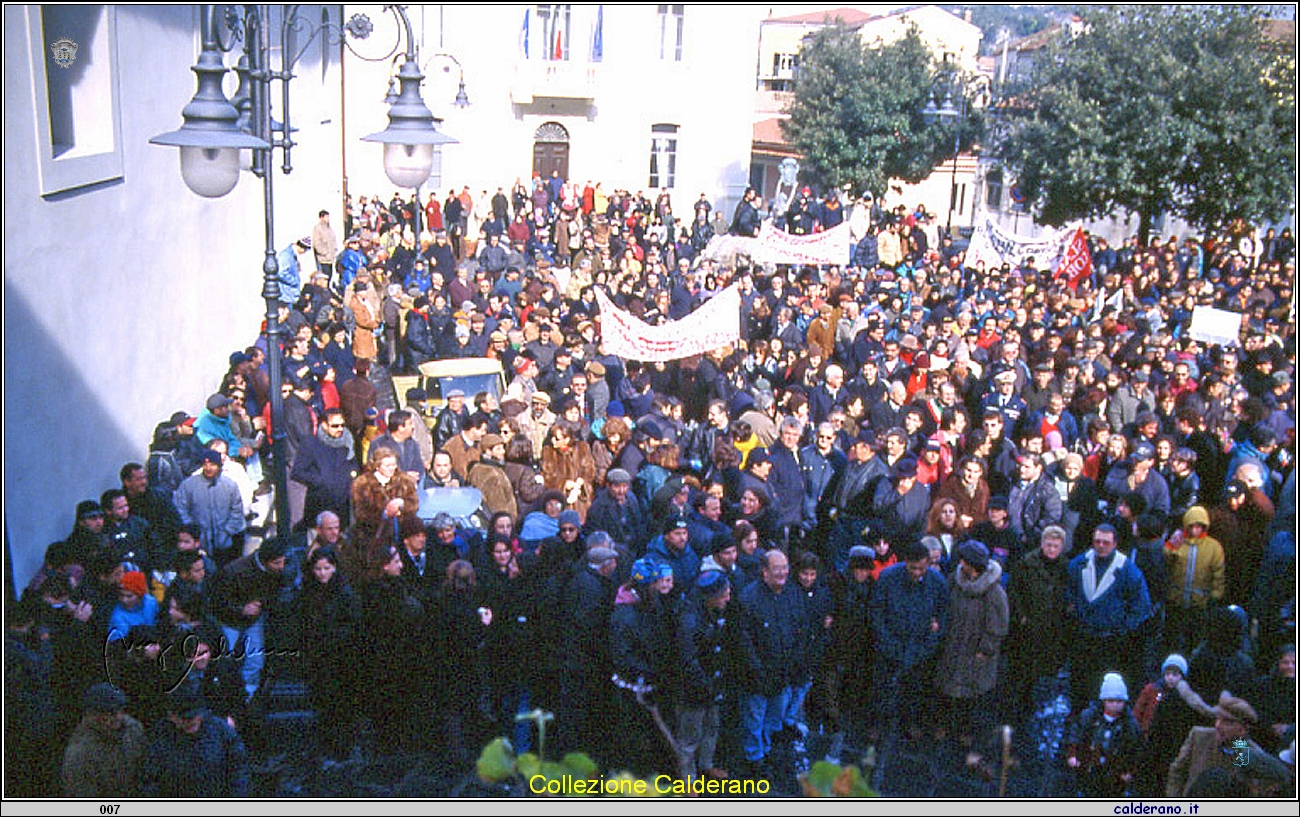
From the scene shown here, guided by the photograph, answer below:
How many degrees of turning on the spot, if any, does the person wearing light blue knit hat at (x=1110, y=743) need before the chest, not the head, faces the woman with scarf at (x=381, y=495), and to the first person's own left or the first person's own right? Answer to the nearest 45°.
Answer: approximately 90° to the first person's own right

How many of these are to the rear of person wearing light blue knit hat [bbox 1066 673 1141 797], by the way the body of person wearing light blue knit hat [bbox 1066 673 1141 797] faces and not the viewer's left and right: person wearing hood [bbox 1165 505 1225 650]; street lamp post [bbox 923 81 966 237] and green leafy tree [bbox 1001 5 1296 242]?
3

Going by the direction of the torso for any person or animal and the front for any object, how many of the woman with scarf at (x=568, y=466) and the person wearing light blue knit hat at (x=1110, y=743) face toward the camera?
2

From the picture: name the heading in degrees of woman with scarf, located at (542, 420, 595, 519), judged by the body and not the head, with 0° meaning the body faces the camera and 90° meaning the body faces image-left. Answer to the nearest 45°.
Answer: approximately 0°

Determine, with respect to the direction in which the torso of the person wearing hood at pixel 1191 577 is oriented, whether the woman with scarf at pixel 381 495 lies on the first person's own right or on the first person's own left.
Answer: on the first person's own right

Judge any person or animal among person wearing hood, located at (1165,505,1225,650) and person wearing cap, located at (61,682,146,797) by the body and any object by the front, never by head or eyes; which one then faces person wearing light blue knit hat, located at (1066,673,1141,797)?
person wearing hood, located at (1165,505,1225,650)

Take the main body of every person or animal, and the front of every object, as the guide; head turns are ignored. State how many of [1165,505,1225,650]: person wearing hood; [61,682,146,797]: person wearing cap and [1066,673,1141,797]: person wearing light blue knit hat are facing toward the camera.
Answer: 2

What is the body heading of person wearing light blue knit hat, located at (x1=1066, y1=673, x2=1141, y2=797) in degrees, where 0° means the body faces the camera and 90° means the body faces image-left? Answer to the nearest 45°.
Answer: approximately 0°

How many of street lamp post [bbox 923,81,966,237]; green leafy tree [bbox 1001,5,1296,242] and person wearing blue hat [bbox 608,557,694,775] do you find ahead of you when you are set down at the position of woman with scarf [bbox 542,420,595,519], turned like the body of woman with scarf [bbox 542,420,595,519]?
1

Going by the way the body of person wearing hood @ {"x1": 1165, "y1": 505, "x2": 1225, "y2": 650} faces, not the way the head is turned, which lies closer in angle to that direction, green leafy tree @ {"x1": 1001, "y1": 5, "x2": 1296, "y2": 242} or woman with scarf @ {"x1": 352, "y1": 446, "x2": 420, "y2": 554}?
the woman with scarf

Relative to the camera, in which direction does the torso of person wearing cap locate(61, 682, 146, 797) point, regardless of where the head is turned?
away from the camera

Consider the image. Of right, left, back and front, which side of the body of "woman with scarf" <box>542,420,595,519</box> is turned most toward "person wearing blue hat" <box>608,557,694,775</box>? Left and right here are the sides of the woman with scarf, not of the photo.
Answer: front

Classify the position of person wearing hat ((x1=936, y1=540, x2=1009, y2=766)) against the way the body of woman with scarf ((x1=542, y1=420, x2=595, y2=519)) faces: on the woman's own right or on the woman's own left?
on the woman's own left

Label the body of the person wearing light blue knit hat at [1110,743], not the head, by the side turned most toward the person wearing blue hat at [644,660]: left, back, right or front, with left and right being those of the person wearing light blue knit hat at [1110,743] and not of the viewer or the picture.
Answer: right

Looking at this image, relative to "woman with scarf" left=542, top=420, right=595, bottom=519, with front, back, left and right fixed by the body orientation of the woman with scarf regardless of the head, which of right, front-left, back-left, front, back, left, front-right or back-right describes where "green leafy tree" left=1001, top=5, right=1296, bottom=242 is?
back-left
